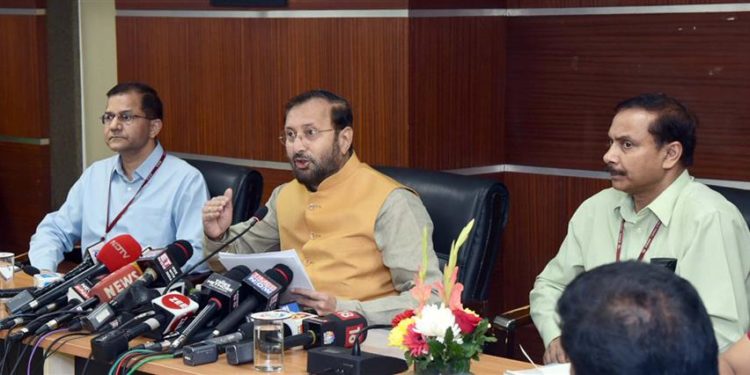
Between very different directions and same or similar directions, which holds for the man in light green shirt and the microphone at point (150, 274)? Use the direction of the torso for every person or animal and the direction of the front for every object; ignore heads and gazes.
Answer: very different directions

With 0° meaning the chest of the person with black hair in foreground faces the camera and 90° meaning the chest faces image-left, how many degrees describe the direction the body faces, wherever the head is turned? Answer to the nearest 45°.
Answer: approximately 180°

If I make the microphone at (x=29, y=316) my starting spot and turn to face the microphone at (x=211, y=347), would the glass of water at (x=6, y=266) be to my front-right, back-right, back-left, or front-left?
back-left

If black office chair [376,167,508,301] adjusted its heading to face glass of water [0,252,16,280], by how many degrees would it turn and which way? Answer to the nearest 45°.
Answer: approximately 45° to its right

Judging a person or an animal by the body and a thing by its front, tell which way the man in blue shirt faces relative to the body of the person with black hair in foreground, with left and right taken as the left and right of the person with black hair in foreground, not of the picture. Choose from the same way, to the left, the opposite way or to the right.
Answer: the opposite way

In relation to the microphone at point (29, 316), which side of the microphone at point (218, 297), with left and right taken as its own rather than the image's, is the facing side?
left

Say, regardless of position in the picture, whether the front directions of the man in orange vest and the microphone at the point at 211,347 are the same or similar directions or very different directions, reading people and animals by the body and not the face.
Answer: very different directions

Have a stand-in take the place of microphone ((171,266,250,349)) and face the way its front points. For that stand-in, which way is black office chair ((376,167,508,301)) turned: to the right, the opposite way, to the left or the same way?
the opposite way

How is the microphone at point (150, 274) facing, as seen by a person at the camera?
facing away from the viewer and to the right of the viewer
